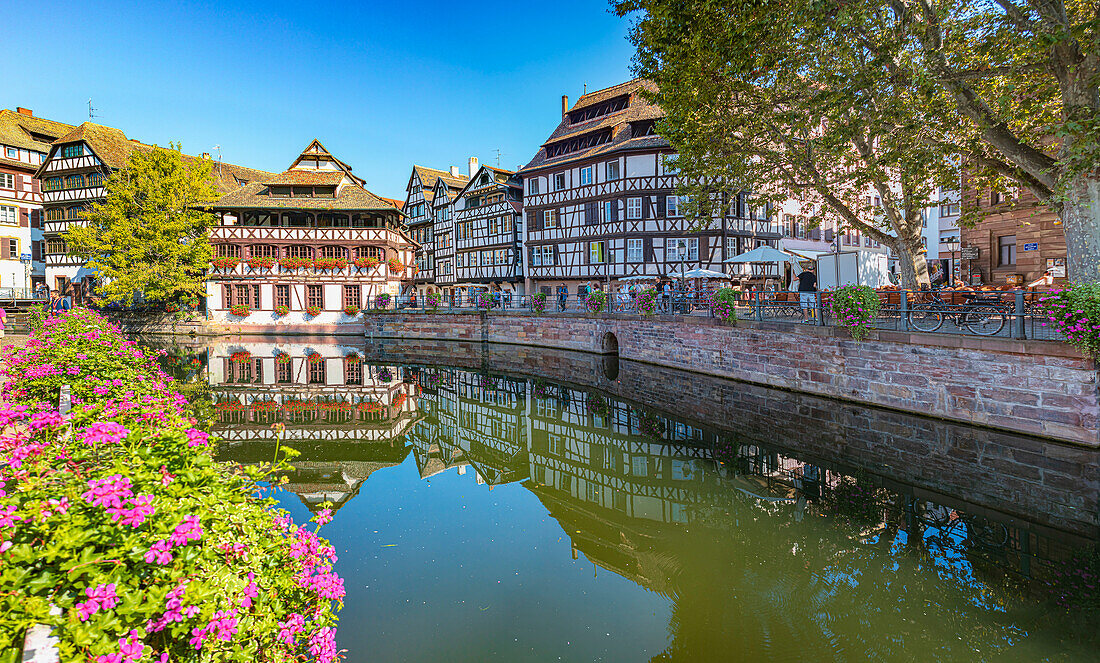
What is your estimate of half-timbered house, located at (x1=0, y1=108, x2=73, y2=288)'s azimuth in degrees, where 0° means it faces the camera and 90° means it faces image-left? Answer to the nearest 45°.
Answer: approximately 315°

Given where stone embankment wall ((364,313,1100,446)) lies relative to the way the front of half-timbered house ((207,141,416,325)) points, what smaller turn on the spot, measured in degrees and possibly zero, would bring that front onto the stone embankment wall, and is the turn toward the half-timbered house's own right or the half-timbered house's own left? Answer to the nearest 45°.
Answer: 0° — it already faces it

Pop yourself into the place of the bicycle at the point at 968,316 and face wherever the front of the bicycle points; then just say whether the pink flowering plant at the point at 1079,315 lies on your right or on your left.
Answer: on your left

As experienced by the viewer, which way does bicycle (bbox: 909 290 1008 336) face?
facing to the left of the viewer

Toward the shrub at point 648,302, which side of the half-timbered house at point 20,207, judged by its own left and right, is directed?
front

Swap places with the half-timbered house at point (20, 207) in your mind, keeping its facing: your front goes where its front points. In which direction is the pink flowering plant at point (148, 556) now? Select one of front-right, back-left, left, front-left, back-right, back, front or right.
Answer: front-right

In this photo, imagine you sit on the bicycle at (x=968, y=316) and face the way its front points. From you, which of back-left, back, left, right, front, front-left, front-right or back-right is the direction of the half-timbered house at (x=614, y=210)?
front-right

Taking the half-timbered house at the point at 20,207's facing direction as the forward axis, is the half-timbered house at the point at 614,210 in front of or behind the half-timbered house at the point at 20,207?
in front

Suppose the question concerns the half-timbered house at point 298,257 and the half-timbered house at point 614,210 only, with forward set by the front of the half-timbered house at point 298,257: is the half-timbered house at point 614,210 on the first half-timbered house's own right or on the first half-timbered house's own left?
on the first half-timbered house's own left

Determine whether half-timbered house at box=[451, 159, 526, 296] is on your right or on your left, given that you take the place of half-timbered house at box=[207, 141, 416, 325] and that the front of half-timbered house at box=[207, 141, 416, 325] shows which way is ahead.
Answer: on your left

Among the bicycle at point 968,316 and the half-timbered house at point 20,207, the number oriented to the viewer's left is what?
1

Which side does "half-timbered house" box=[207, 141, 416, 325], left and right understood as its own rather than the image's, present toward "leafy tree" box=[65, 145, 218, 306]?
right
